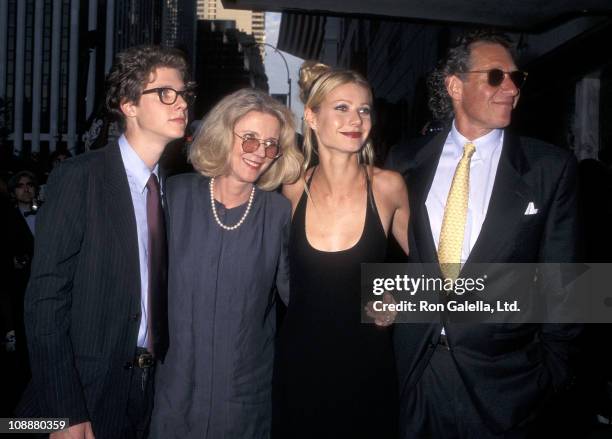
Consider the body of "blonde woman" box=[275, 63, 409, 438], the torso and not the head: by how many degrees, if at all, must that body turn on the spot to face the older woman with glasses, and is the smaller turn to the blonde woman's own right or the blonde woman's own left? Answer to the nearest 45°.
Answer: approximately 45° to the blonde woman's own right

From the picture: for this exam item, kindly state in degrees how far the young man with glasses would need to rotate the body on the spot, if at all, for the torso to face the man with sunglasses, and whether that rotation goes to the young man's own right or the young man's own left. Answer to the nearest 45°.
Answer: approximately 45° to the young man's own left

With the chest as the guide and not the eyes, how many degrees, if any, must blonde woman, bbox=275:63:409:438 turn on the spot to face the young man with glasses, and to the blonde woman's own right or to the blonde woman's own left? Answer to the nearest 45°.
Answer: approximately 45° to the blonde woman's own right

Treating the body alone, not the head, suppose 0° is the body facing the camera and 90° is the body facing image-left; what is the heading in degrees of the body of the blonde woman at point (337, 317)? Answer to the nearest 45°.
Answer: approximately 0°

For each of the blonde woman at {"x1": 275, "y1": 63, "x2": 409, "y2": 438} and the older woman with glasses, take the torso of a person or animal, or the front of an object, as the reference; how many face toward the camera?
2

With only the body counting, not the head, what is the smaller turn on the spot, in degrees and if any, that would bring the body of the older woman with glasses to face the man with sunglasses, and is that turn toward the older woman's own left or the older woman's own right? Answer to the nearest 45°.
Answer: approximately 90° to the older woman's own left

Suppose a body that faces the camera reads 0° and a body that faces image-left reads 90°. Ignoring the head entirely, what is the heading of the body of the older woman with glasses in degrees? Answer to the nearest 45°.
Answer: approximately 0°

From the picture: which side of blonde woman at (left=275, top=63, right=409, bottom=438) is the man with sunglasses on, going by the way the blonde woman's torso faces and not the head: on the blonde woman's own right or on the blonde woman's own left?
on the blonde woman's own left
